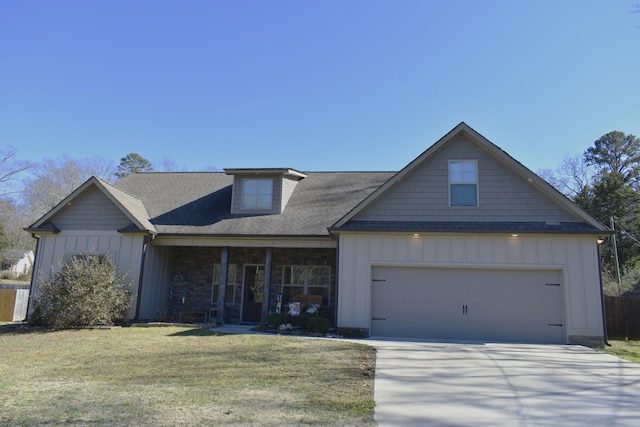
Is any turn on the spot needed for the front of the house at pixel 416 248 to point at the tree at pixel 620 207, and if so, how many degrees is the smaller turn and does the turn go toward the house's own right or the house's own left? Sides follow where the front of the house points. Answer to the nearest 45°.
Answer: approximately 135° to the house's own left

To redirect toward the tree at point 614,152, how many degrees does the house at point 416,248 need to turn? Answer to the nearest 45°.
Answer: approximately 135° to its left

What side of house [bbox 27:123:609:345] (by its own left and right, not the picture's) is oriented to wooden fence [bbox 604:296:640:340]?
left

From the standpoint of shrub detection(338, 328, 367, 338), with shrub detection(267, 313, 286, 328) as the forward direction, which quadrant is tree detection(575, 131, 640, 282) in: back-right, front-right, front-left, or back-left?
back-right

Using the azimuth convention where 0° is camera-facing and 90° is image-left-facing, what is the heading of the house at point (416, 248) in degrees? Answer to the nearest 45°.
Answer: approximately 0°
